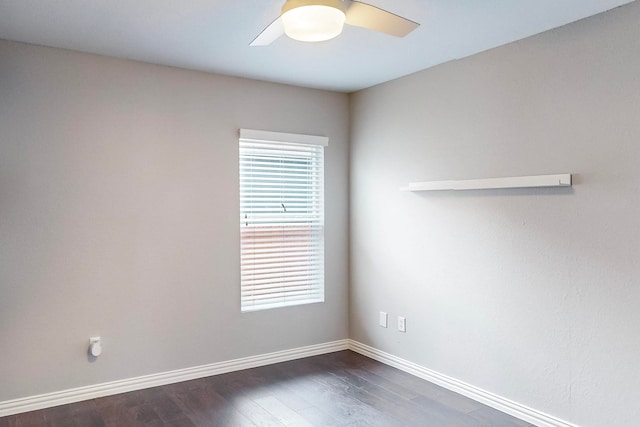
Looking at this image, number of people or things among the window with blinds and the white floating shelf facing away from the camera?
0

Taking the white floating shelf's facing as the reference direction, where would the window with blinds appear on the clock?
The window with blinds is roughly at 2 o'clock from the white floating shelf.

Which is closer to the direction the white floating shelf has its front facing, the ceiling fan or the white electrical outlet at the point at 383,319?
the ceiling fan

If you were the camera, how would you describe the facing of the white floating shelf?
facing the viewer and to the left of the viewer

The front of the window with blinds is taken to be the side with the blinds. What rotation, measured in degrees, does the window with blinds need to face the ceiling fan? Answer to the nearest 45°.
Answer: approximately 45° to its right

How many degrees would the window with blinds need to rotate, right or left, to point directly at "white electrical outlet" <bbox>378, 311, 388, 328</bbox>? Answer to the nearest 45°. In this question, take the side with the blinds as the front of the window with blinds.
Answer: approximately 45° to its left

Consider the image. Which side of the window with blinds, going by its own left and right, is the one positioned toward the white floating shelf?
front

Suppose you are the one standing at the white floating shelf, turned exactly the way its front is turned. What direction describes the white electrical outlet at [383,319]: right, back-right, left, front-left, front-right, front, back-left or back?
right
